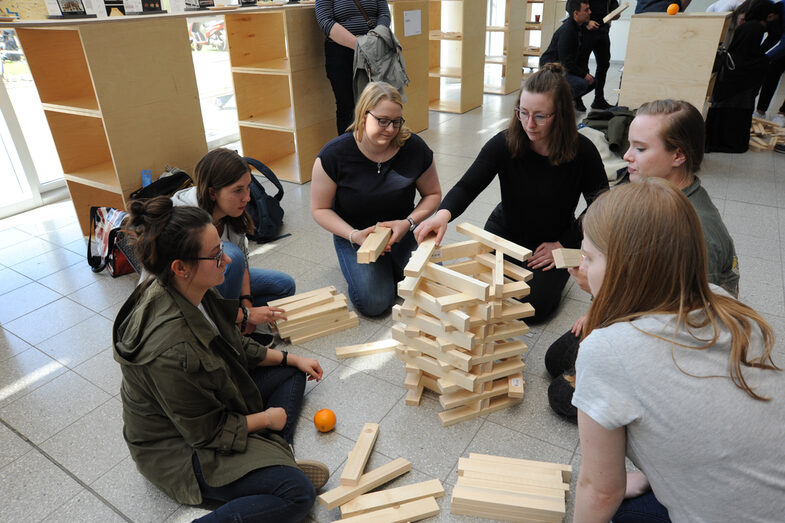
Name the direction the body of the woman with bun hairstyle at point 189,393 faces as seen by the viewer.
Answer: to the viewer's right

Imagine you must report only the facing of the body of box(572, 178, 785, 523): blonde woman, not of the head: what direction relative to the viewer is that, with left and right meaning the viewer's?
facing away from the viewer and to the left of the viewer

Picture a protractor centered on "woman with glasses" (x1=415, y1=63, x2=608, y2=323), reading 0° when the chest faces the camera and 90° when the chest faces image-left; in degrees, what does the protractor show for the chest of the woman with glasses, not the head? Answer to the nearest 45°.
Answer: approximately 45°

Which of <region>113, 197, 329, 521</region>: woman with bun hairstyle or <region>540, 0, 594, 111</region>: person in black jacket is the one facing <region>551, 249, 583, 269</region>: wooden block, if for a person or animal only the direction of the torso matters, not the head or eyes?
the woman with bun hairstyle

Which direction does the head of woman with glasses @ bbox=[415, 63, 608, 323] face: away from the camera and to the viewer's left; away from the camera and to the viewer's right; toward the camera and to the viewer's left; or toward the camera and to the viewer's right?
toward the camera and to the viewer's left

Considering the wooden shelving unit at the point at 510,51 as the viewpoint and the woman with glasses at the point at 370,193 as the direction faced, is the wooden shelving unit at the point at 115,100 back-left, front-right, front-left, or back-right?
front-right

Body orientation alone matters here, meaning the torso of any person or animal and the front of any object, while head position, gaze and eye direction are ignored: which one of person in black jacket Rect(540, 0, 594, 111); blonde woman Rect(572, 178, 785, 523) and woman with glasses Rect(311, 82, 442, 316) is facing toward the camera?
the woman with glasses

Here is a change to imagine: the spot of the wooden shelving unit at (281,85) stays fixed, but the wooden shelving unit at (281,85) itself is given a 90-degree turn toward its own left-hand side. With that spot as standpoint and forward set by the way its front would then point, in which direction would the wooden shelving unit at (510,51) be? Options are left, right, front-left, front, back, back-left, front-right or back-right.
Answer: left

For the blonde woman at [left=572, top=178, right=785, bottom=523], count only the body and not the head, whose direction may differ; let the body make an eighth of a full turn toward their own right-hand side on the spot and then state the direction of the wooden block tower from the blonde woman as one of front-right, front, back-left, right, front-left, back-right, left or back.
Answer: front-left

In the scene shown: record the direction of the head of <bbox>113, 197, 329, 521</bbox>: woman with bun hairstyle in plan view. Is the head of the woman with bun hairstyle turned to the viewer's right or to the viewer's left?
to the viewer's right

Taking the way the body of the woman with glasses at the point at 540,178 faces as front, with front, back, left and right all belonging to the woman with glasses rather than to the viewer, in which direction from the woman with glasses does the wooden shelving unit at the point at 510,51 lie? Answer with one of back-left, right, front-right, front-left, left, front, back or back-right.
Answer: back-right

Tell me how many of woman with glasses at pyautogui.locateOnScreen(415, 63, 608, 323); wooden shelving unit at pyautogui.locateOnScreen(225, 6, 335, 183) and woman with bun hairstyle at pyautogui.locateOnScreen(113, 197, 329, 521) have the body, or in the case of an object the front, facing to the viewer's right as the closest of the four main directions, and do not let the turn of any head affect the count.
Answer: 1

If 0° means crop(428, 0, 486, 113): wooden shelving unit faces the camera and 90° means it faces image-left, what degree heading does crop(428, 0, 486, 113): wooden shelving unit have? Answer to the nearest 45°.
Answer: approximately 45°

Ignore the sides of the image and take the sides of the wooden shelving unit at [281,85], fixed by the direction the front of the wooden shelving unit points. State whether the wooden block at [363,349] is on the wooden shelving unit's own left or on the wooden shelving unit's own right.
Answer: on the wooden shelving unit's own left

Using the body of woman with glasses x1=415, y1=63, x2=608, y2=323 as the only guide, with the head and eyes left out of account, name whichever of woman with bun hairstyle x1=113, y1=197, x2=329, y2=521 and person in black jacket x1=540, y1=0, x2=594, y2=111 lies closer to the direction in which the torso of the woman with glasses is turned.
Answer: the woman with bun hairstyle

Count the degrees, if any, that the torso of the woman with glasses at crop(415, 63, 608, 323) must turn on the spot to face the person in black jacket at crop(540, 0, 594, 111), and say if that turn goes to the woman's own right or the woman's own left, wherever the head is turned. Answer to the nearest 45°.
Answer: approximately 135° to the woman's own right

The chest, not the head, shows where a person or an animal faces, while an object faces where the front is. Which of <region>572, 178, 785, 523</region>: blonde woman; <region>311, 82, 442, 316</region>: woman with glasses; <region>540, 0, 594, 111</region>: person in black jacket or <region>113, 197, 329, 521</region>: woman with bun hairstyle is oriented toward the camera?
the woman with glasses
